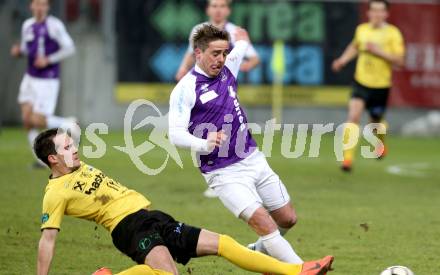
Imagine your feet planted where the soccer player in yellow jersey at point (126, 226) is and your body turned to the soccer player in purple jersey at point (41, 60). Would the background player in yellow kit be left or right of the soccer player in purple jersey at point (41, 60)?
right

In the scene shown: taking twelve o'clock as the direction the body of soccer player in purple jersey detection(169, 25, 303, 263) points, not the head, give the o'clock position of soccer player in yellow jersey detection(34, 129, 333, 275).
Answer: The soccer player in yellow jersey is roughly at 3 o'clock from the soccer player in purple jersey.

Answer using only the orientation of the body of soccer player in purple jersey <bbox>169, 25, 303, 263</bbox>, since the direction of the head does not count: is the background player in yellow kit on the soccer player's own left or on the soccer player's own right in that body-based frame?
on the soccer player's own left

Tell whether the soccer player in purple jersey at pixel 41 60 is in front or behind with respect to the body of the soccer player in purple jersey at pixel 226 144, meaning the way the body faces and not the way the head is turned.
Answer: behind

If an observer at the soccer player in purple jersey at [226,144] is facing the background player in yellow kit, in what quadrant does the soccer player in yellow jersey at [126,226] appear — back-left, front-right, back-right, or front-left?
back-left

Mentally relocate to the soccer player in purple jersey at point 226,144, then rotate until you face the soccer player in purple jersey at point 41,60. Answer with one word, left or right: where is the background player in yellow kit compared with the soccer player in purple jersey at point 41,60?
right
